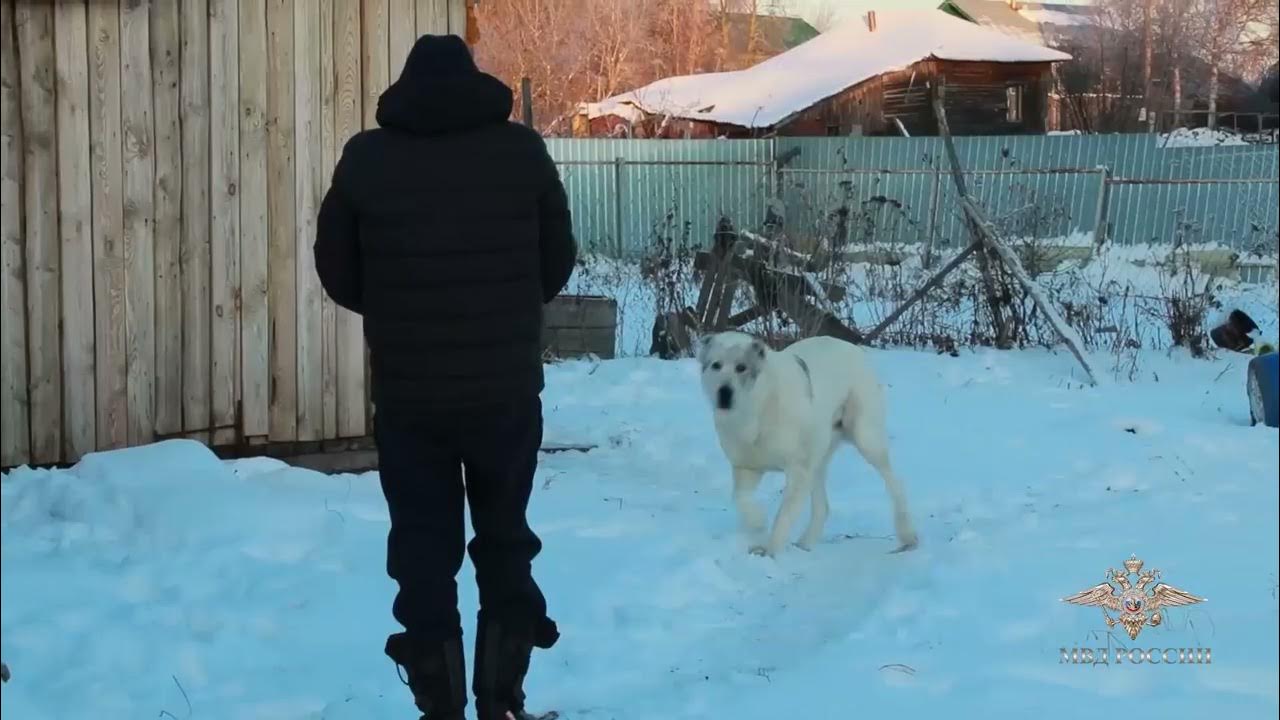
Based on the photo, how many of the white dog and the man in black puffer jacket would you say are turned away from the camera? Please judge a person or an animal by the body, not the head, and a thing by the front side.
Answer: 1

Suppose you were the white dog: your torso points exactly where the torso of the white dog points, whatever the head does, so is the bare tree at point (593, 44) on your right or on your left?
on your right

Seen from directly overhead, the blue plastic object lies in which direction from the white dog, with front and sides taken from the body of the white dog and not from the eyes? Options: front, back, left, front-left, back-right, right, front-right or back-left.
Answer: back

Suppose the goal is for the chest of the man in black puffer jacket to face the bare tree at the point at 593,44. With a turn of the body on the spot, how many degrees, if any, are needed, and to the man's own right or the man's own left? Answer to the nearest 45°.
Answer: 0° — they already face it

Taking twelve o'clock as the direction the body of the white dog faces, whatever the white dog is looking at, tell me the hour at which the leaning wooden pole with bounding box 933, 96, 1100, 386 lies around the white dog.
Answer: The leaning wooden pole is roughly at 5 o'clock from the white dog.

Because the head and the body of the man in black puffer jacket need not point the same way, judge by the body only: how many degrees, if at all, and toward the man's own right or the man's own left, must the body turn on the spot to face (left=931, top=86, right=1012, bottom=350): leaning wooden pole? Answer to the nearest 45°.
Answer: approximately 45° to the man's own right

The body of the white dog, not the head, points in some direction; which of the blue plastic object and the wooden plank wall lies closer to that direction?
the wooden plank wall

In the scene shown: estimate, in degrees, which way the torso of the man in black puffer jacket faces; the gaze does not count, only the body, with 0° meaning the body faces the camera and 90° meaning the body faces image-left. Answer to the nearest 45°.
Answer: approximately 180°

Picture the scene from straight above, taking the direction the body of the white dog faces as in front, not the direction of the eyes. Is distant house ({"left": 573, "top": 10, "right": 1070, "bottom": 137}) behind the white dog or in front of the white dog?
behind

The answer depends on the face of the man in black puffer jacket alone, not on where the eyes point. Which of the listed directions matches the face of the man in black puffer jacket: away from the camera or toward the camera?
away from the camera

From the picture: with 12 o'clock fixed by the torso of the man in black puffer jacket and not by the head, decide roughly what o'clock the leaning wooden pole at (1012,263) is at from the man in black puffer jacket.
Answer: The leaning wooden pole is roughly at 1 o'clock from the man in black puffer jacket.

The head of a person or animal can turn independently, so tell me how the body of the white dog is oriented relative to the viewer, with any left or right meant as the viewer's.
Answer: facing the viewer and to the left of the viewer

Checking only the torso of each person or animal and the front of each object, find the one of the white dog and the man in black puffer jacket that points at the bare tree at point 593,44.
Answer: the man in black puffer jacket
